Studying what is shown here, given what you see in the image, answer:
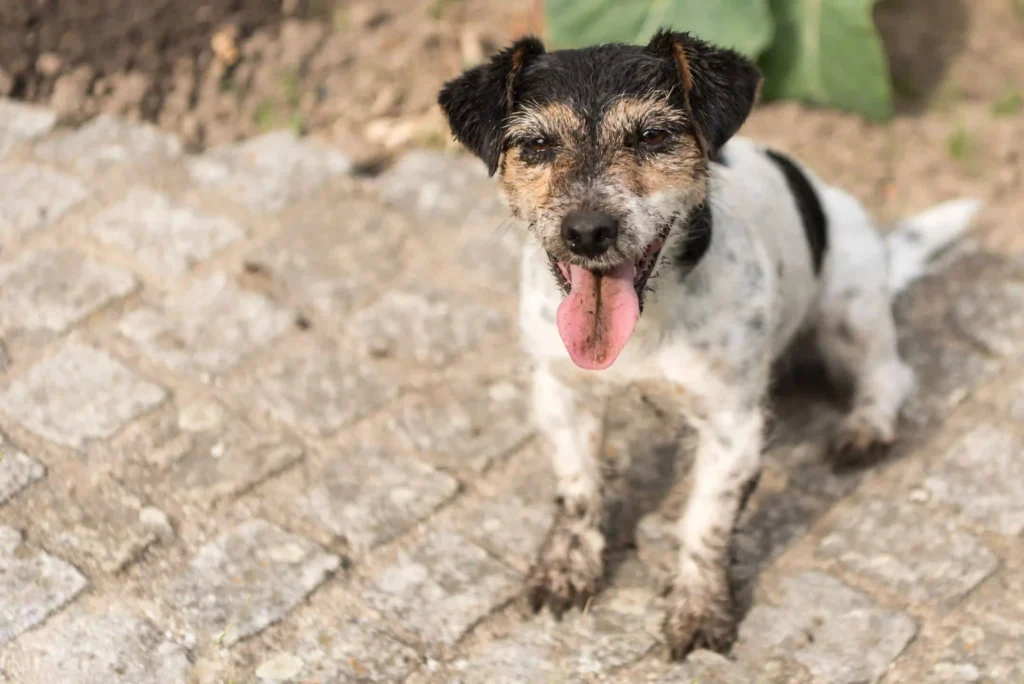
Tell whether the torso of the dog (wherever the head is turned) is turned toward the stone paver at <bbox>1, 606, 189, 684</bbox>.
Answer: yes

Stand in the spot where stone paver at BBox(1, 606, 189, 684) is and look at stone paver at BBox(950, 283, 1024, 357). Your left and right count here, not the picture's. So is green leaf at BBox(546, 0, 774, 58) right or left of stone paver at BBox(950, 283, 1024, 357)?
left

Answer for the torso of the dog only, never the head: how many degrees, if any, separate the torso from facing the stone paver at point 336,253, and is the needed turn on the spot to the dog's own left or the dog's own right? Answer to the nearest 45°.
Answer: approximately 90° to the dog's own right

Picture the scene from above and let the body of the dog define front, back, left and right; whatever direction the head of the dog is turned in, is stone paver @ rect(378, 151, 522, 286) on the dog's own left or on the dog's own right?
on the dog's own right

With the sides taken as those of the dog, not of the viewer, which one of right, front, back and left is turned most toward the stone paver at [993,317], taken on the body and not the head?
back

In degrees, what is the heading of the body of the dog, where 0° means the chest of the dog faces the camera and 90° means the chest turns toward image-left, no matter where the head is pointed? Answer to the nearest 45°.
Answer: approximately 45°
